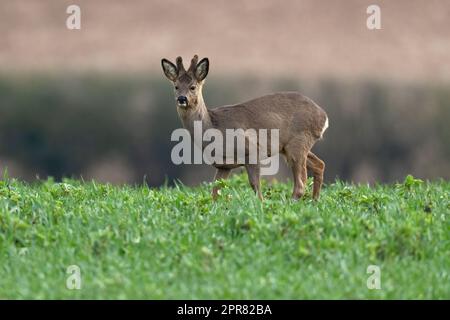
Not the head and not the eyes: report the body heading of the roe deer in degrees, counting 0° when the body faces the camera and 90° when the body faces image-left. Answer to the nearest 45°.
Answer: approximately 90°
